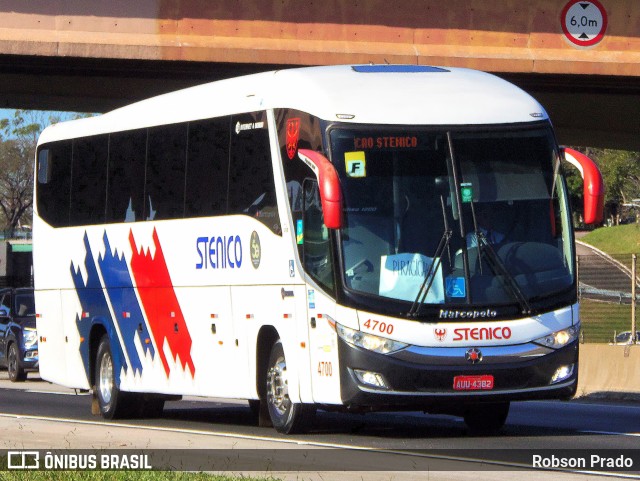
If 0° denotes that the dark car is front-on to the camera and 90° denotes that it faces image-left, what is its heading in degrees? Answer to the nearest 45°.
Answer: approximately 315°

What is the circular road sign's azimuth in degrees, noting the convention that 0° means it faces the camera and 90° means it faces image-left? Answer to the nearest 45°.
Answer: approximately 0°

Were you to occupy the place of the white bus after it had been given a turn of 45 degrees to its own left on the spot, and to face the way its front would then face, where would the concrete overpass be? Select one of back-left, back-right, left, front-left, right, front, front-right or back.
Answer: left

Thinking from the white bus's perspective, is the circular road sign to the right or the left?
on its left

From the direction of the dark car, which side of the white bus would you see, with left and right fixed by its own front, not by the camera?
back
